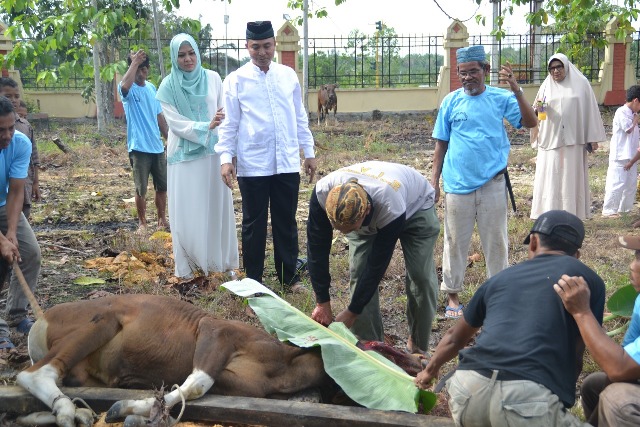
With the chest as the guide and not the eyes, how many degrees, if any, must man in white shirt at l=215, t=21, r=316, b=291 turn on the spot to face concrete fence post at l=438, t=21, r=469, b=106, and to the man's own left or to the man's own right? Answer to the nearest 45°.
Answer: approximately 180°

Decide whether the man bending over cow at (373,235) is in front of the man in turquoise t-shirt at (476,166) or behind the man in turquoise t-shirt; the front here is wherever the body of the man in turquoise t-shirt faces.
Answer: in front

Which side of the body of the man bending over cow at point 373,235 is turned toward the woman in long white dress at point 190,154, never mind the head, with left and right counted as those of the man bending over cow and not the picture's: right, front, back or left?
right

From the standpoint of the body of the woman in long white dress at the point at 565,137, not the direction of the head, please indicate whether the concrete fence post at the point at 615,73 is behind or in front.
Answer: behind

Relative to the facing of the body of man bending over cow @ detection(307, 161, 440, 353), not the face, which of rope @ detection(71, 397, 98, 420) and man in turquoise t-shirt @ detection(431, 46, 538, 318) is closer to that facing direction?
the rope

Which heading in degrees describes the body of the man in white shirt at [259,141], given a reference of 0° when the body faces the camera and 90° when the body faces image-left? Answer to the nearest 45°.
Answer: approximately 0°

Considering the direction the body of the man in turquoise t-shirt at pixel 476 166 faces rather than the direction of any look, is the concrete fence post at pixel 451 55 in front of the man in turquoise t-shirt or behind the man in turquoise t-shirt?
behind

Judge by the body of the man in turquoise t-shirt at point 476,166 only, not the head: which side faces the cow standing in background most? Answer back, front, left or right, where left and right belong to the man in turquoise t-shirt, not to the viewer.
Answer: back

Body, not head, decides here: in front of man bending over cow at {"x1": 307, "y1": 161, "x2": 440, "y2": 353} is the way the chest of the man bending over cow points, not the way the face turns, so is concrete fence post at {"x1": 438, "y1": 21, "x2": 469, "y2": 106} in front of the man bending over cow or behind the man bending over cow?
behind

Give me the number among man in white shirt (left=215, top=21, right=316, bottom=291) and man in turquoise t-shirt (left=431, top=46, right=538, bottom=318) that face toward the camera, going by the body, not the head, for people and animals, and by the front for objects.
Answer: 2

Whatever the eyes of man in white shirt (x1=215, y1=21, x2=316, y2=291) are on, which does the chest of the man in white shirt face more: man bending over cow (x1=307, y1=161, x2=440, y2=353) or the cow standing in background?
the man bending over cow

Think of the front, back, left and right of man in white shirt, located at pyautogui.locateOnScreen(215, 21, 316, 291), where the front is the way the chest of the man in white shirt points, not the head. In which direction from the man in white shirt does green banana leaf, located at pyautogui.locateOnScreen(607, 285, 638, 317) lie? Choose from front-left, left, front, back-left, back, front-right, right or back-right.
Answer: front-left
